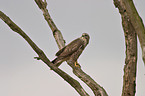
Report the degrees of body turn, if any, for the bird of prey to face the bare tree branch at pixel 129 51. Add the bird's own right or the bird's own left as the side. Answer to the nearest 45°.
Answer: approximately 45° to the bird's own right

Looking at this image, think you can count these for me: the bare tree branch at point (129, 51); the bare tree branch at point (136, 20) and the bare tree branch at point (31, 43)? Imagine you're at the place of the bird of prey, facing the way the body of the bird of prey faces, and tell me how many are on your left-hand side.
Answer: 0

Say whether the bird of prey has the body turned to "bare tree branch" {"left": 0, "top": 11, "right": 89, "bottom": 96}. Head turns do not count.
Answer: no

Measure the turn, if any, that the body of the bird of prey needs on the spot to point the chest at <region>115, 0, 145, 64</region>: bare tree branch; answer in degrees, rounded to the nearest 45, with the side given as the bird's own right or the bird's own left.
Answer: approximately 45° to the bird's own right

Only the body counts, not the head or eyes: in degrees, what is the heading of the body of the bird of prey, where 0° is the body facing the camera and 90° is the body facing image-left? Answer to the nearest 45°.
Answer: approximately 270°
